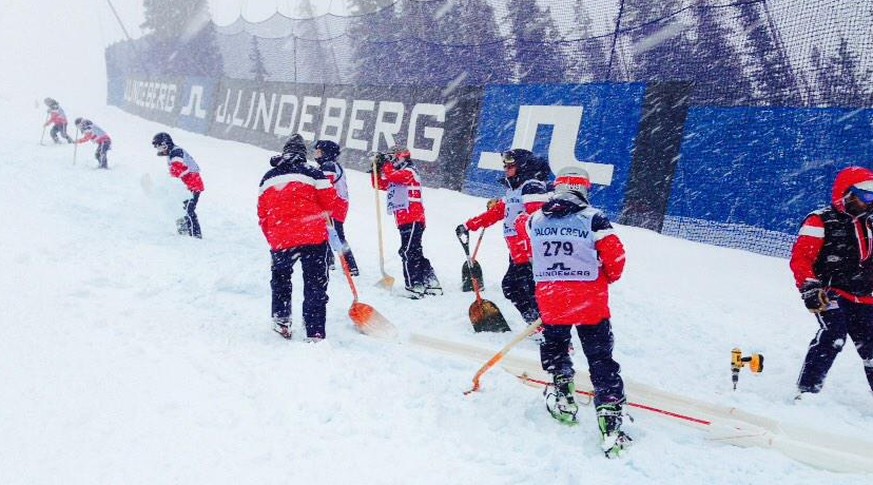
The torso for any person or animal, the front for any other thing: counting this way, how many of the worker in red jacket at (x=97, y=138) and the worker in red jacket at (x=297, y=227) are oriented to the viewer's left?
1

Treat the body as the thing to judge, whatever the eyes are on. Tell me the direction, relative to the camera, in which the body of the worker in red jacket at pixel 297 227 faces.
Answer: away from the camera

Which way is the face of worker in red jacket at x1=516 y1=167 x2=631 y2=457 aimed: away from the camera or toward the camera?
away from the camera

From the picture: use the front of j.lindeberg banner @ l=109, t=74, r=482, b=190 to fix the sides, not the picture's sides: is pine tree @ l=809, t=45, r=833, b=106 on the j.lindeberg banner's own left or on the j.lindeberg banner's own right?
on the j.lindeberg banner's own left

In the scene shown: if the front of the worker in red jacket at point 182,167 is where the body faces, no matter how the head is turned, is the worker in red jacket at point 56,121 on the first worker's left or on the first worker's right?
on the first worker's right

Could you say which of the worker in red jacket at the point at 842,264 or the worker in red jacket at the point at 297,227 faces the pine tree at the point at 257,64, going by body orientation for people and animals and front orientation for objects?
the worker in red jacket at the point at 297,227

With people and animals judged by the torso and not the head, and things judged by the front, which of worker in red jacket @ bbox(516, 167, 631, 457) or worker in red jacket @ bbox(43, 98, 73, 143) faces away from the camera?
worker in red jacket @ bbox(516, 167, 631, 457)

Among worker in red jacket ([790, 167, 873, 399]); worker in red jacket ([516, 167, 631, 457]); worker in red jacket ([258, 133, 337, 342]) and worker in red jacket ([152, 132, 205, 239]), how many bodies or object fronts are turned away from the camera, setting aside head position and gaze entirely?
2

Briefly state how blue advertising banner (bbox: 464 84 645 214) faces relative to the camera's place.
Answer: facing the viewer and to the left of the viewer

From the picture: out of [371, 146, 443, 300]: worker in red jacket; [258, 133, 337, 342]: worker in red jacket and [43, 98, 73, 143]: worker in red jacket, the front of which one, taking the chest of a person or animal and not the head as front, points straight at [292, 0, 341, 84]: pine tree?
[258, 133, 337, 342]: worker in red jacket

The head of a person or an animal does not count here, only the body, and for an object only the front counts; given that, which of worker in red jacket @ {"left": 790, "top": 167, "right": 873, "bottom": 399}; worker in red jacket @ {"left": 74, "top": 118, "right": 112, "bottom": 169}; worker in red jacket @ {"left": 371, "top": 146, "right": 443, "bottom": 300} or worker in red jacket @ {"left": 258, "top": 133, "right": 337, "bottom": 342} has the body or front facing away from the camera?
worker in red jacket @ {"left": 258, "top": 133, "right": 337, "bottom": 342}

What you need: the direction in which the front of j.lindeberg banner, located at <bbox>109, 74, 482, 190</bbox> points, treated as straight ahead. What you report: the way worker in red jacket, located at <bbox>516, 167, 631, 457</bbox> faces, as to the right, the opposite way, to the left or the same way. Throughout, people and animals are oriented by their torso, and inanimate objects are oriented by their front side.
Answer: the opposite way

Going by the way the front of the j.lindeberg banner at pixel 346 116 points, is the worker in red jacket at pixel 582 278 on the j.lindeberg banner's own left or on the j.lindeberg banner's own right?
on the j.lindeberg banner's own left
